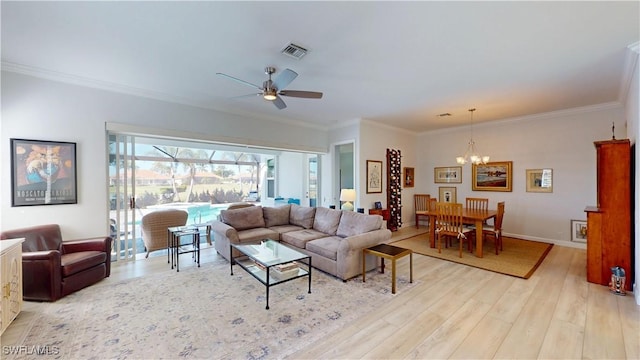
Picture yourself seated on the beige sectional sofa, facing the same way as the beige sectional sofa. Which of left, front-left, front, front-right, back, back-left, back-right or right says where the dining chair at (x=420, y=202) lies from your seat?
back

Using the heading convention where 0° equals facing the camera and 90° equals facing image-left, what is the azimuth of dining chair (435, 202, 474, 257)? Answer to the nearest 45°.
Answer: approximately 225°

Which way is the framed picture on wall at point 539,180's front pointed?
toward the camera

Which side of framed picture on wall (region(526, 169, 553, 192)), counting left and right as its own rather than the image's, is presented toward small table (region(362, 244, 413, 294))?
front

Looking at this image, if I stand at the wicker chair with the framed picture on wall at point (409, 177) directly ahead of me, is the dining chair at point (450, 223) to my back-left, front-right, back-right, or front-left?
front-right

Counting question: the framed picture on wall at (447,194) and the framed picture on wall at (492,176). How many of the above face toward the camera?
2

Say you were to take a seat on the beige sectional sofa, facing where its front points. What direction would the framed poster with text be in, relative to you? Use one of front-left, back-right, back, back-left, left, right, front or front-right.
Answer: front-right

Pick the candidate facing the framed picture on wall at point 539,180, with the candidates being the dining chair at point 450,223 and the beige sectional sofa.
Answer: the dining chair

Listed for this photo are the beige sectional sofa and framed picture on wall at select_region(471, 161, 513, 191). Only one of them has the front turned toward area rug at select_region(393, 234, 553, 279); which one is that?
the framed picture on wall

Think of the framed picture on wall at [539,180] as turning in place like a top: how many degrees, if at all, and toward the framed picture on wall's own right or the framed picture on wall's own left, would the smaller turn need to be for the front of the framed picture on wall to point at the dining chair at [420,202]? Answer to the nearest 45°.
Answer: approximately 90° to the framed picture on wall's own right

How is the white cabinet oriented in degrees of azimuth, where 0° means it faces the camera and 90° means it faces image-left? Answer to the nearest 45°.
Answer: approximately 270°

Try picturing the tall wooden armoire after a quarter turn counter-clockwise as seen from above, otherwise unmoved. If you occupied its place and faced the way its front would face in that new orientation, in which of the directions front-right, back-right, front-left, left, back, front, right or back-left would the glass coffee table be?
front-right

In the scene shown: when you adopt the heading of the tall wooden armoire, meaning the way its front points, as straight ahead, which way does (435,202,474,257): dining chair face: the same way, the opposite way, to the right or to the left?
to the right

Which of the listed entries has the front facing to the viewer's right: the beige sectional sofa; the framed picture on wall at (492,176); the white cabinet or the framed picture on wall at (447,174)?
the white cabinet

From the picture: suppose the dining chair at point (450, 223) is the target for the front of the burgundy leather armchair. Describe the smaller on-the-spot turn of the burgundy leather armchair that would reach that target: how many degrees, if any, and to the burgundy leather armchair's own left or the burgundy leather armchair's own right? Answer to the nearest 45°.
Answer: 0° — it already faces it

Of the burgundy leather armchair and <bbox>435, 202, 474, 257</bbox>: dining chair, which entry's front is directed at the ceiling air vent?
the burgundy leather armchair

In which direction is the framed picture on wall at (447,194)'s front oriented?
toward the camera

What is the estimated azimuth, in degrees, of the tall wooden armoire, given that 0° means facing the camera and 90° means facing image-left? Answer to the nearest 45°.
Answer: approximately 90°
